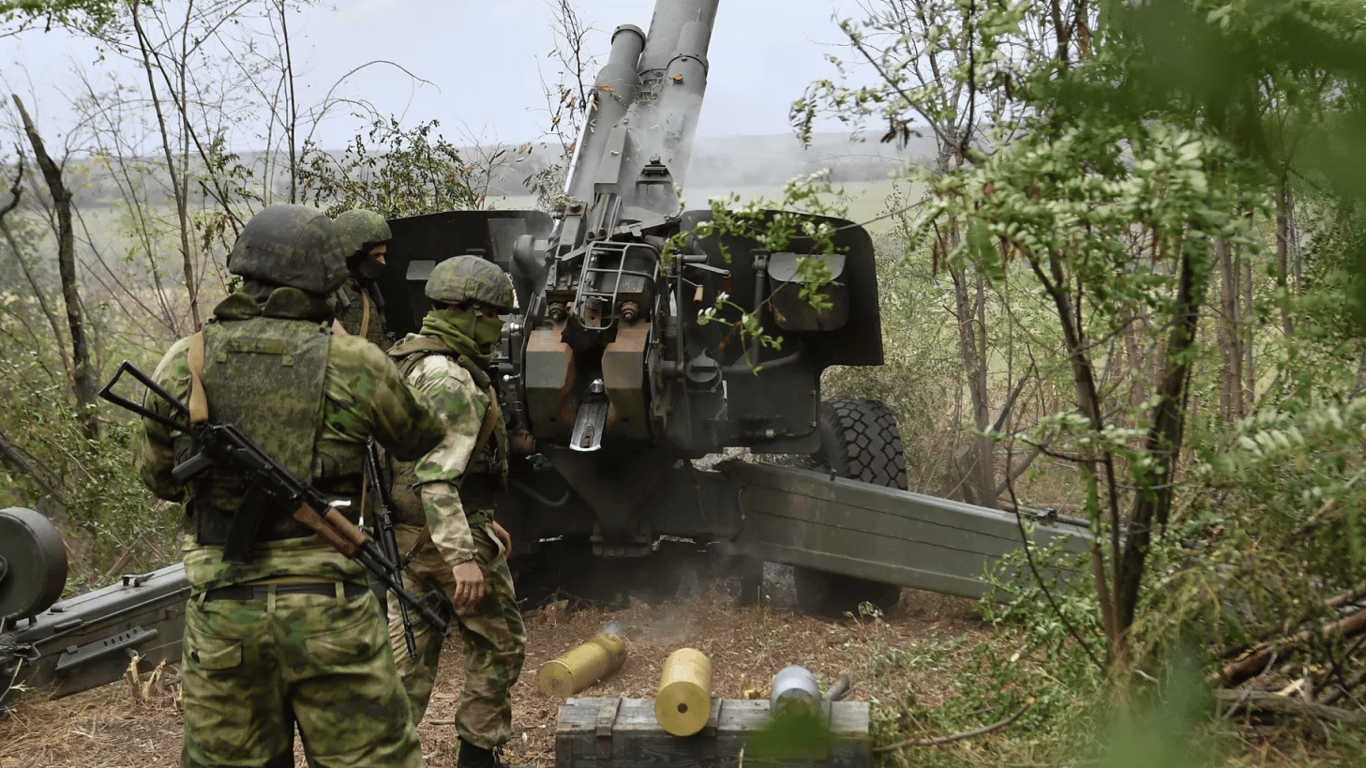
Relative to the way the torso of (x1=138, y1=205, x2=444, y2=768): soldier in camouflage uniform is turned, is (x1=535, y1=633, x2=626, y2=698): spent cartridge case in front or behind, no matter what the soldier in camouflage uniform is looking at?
in front

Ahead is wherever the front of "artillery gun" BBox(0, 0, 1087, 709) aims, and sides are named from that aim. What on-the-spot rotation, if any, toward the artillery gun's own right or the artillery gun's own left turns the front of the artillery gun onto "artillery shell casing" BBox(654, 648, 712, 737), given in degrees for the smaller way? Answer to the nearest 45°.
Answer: approximately 180°

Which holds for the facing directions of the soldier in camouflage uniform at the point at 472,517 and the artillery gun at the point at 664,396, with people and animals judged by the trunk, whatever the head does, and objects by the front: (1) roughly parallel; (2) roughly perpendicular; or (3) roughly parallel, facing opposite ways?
roughly perpendicular

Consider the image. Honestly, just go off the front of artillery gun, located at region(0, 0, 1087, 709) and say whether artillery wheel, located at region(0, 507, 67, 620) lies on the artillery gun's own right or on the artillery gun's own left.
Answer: on the artillery gun's own left

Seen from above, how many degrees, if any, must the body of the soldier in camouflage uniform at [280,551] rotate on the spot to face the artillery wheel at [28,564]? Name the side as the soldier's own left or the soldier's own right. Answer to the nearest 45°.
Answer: approximately 45° to the soldier's own left

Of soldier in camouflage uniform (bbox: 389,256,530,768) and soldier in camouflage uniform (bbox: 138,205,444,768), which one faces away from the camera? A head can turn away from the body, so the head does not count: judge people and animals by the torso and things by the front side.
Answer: soldier in camouflage uniform (bbox: 138,205,444,768)

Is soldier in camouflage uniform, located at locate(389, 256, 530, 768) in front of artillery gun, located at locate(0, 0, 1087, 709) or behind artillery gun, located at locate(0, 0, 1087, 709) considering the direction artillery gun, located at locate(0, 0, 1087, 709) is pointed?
behind

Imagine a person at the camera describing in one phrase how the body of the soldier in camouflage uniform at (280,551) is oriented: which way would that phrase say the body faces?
away from the camera

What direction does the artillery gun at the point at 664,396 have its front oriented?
away from the camera

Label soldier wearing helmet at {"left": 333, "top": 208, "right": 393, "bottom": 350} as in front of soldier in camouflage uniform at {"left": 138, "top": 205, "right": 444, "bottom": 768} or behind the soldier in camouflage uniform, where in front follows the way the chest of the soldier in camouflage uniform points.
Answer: in front

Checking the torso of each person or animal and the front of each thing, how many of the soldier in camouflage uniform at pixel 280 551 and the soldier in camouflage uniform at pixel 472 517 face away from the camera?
1
